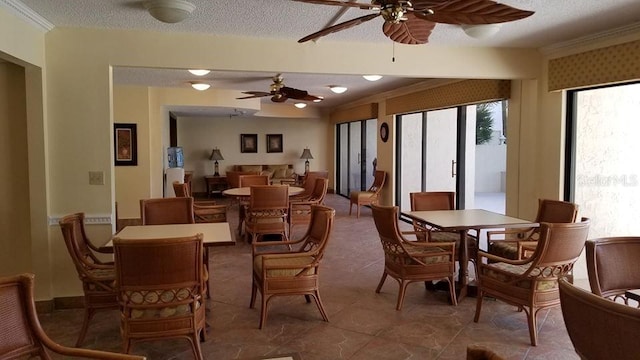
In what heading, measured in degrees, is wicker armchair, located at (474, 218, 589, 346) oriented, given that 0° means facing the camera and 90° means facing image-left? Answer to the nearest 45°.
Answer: approximately 135°

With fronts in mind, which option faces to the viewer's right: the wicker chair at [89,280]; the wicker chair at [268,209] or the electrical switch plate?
the wicker chair at [89,280]

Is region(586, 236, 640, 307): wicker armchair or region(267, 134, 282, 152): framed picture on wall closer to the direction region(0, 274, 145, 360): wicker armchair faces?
the wicker armchair

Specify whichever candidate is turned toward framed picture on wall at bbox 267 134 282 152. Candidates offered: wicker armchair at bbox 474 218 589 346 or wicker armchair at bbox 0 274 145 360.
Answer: wicker armchair at bbox 474 218 589 346

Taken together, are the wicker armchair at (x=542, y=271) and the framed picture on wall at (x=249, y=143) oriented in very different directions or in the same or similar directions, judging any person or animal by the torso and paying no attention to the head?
very different directions

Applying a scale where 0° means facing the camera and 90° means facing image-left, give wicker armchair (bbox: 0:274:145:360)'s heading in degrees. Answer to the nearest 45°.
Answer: approximately 315°

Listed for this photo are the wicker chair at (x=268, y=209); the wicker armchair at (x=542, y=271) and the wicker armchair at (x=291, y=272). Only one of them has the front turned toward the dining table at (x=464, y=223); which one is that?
the wicker armchair at (x=542, y=271)

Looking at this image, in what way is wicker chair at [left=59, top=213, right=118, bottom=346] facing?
to the viewer's right

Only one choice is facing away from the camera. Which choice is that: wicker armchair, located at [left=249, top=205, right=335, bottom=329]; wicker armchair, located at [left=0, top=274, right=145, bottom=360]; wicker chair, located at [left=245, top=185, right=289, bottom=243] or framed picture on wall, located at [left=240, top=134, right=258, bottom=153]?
the wicker chair

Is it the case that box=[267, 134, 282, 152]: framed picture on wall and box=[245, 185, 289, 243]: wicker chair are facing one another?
yes

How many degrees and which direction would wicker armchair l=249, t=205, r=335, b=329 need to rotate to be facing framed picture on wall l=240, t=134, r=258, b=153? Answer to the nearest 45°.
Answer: approximately 90° to its right

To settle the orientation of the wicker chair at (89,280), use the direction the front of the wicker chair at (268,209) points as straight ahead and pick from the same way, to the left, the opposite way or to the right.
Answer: to the right
